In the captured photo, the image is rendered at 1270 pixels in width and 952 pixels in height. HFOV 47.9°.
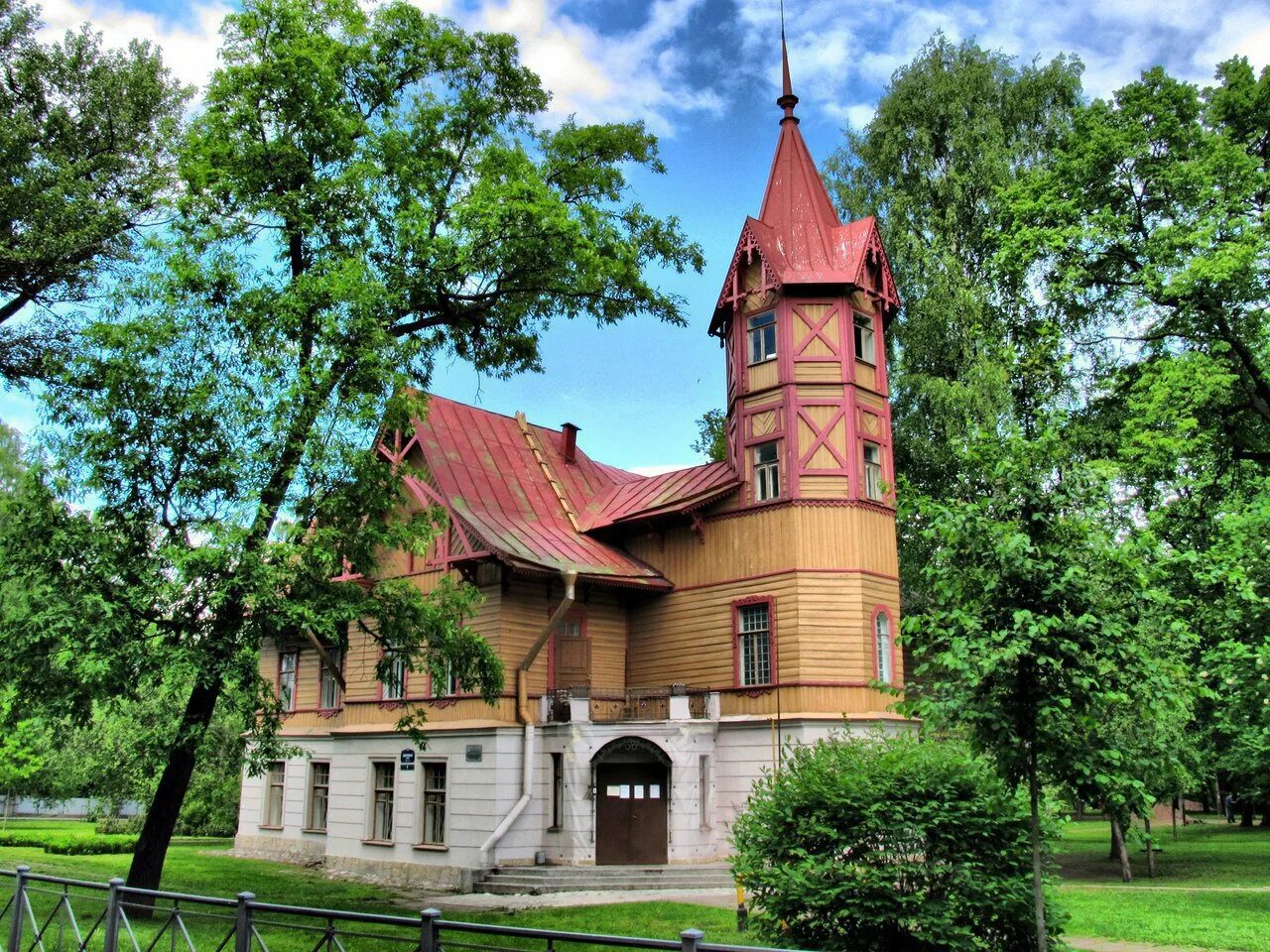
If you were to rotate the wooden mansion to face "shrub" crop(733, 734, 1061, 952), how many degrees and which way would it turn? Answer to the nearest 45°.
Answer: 0° — it already faces it

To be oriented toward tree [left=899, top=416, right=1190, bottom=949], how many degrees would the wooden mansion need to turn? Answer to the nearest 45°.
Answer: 0° — it already faces it

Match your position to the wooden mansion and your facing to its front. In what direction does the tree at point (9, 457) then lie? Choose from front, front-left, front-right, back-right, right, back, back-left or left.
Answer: back-right

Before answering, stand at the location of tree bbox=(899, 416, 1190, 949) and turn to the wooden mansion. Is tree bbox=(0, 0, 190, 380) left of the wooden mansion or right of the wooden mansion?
left

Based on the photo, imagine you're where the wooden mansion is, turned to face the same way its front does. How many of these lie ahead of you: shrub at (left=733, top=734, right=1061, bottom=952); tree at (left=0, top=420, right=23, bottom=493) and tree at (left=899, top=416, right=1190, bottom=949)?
2

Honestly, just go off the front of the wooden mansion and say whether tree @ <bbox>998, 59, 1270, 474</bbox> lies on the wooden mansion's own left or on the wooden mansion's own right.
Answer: on the wooden mansion's own left

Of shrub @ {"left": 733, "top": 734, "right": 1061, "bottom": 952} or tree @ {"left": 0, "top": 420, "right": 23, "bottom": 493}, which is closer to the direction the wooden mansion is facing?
the shrub

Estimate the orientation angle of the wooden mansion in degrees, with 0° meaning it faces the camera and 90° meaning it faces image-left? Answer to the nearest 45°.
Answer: approximately 0°
